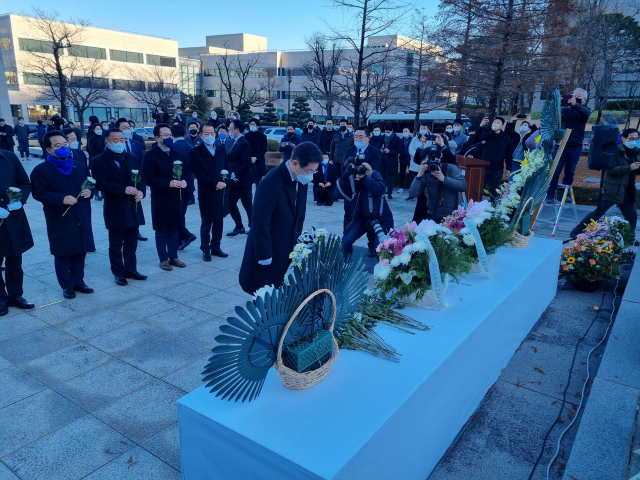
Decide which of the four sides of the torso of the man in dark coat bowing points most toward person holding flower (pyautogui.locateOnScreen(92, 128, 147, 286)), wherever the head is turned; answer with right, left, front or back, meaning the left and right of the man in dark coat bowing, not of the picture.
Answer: back

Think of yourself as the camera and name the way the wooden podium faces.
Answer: facing the viewer and to the left of the viewer

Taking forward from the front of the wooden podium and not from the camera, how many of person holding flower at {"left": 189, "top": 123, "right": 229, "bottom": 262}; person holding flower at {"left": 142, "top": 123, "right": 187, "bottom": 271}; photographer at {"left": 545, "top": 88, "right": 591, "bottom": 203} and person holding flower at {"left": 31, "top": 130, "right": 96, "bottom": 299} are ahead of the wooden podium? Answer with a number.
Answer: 3

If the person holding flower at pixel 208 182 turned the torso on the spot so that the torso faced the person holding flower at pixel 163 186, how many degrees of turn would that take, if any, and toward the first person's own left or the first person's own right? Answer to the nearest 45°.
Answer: approximately 90° to the first person's own right

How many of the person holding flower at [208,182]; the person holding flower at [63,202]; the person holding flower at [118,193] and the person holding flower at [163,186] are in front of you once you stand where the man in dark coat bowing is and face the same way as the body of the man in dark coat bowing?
0

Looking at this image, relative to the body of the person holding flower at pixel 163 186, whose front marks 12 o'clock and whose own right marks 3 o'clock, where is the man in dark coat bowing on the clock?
The man in dark coat bowing is roughly at 1 o'clock from the person holding flower.

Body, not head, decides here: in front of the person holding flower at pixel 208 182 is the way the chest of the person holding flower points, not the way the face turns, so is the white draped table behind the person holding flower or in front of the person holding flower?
in front

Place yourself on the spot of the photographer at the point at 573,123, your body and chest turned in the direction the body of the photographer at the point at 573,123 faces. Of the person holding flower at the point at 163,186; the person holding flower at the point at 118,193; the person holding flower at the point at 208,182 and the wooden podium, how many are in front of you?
4

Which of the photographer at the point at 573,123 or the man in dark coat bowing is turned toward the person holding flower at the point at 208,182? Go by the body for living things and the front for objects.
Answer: the photographer

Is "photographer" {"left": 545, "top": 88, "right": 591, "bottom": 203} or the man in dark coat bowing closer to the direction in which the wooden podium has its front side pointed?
the man in dark coat bowing

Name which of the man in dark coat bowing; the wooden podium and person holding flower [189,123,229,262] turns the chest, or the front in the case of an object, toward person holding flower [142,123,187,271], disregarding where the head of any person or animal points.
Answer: the wooden podium

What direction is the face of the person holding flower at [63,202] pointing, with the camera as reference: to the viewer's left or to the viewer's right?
to the viewer's right

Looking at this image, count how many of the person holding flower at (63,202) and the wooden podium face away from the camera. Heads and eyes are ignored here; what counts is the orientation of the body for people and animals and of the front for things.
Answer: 0

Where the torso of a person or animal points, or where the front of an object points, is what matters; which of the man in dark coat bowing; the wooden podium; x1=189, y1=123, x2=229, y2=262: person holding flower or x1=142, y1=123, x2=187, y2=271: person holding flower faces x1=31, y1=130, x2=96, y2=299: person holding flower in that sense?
the wooden podium

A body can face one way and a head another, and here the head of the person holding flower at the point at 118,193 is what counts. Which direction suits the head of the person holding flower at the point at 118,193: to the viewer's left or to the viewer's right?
to the viewer's right

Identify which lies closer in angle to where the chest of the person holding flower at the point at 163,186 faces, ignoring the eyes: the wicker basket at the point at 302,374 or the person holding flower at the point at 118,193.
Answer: the wicker basket

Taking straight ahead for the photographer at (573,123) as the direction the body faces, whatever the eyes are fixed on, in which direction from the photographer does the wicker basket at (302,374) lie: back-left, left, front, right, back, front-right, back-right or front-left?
front-left

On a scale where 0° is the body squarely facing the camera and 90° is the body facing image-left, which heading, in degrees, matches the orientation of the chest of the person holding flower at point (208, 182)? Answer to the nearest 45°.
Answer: approximately 315°

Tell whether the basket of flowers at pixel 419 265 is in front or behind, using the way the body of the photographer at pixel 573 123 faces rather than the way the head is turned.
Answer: in front

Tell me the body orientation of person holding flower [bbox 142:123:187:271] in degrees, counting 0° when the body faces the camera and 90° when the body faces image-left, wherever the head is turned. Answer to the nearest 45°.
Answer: approximately 315°

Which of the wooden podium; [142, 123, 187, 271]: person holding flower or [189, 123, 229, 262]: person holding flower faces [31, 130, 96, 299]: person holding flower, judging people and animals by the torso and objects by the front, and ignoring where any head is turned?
the wooden podium
